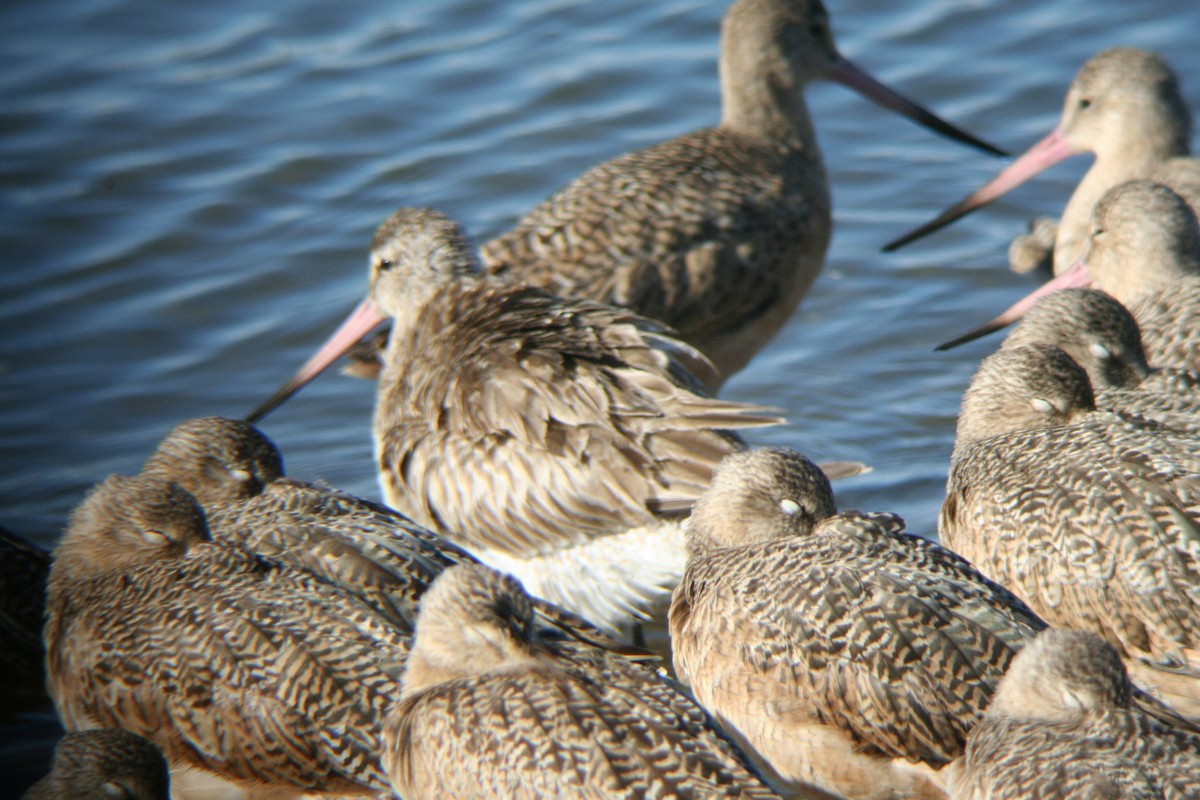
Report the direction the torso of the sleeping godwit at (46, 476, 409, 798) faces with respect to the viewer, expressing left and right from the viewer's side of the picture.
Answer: facing to the left of the viewer

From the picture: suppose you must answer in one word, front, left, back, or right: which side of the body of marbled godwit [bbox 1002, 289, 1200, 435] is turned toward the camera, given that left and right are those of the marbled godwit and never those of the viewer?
left

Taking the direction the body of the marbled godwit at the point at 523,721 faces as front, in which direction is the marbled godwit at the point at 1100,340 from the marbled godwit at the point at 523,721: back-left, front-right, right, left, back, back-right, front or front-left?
back-right

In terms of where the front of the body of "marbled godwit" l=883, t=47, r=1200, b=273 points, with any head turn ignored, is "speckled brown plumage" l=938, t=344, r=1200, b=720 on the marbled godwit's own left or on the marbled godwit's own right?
on the marbled godwit's own left

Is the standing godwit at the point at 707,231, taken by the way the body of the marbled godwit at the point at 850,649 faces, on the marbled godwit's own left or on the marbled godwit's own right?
on the marbled godwit's own right

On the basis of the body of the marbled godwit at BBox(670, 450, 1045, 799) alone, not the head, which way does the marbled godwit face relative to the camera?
to the viewer's left

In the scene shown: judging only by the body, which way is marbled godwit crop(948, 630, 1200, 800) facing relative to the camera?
to the viewer's left

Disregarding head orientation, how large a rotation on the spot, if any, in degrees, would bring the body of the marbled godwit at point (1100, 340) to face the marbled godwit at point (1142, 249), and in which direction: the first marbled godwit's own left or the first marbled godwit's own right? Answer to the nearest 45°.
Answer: approximately 90° to the first marbled godwit's own right

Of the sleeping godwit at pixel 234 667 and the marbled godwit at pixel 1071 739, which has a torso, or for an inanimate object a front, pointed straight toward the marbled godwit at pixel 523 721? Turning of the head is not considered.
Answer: the marbled godwit at pixel 1071 739

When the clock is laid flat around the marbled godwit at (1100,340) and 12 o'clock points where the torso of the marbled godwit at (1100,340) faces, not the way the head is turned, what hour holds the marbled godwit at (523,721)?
the marbled godwit at (523,721) is roughly at 10 o'clock from the marbled godwit at (1100,340).

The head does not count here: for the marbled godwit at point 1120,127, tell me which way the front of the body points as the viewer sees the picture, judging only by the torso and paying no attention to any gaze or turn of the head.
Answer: to the viewer's left

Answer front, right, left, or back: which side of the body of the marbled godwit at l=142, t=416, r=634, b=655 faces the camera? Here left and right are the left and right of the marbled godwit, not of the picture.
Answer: left
